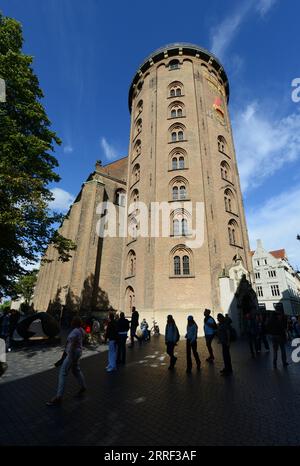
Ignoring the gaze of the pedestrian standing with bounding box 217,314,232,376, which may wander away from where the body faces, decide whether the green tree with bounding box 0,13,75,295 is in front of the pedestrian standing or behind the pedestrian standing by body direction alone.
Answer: in front
